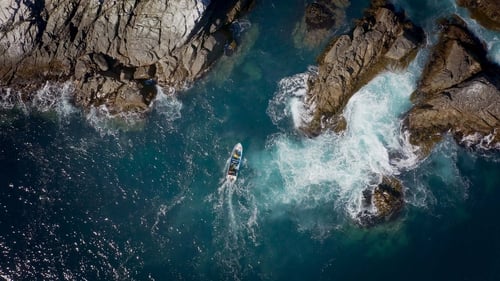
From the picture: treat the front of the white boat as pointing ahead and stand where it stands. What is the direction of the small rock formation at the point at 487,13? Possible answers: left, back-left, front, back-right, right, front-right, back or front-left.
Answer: right

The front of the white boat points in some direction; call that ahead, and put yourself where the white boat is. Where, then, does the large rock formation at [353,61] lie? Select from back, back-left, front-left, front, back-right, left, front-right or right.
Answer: right

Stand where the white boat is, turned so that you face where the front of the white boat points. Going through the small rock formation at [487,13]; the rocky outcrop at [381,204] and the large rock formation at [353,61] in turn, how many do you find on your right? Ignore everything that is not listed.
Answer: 3

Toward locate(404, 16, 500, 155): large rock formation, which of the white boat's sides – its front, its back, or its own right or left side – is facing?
right

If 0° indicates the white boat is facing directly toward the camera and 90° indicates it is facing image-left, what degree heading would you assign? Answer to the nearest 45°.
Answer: approximately 180°

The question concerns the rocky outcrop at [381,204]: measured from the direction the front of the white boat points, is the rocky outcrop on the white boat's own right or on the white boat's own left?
on the white boat's own right
